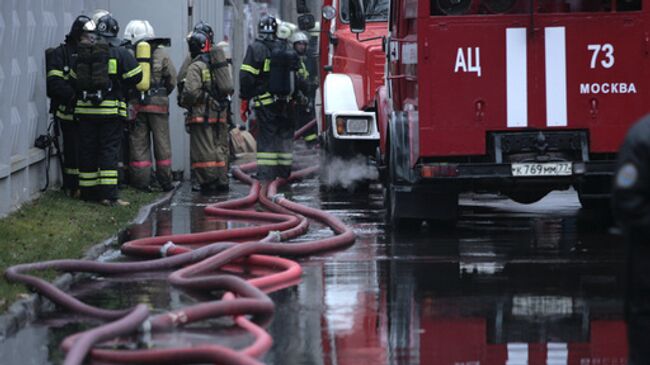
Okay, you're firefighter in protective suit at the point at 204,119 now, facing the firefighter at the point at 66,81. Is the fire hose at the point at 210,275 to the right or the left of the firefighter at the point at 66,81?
left

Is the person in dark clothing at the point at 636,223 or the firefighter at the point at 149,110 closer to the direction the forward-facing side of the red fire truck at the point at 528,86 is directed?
the firefighter

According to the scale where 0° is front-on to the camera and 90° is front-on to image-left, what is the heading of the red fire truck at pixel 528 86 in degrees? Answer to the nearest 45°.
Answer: approximately 180°

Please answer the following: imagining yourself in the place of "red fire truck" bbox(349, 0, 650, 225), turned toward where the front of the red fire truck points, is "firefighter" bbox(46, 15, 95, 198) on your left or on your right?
on your left

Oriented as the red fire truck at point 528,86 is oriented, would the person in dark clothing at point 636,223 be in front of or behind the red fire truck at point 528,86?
behind

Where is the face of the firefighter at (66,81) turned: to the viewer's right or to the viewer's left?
to the viewer's right
